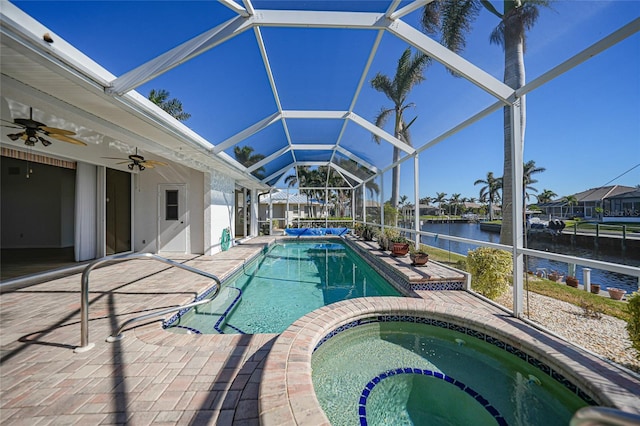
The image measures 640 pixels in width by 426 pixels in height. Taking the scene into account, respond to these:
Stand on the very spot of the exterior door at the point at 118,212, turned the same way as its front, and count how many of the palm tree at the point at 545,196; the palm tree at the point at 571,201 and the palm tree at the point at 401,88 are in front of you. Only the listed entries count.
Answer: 3

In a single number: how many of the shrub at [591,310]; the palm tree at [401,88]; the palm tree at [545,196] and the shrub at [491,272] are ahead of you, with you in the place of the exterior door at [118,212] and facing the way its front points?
4

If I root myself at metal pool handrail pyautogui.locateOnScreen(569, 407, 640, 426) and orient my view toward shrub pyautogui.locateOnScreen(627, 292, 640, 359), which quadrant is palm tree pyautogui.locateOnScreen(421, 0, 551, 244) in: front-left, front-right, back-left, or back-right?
front-left

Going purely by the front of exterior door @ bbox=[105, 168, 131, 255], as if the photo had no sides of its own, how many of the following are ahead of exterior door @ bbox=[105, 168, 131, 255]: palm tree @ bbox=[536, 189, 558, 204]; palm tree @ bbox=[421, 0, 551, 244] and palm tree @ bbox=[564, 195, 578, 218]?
3

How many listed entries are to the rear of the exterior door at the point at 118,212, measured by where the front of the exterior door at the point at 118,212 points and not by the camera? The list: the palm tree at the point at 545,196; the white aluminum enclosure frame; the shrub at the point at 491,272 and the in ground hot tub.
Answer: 0

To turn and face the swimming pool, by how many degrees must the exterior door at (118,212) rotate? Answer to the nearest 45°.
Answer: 0° — it already faces it

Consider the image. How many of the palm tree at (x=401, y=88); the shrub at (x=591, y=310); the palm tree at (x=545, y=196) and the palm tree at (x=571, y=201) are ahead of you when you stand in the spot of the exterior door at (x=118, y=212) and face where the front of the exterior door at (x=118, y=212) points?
4

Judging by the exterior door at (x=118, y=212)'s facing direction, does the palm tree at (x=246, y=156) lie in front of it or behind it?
behind

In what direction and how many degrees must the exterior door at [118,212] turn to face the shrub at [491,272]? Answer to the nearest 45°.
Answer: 0° — it already faces it

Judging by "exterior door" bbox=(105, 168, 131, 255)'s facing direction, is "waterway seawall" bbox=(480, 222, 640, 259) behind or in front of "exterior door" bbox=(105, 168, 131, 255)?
in front

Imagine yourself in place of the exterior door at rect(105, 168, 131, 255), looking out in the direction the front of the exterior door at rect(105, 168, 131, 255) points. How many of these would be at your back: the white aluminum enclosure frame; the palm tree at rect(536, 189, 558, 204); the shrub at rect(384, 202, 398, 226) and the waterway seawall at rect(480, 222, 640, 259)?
0

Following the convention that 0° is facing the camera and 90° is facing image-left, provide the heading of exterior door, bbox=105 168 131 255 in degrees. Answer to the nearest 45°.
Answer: approximately 315°

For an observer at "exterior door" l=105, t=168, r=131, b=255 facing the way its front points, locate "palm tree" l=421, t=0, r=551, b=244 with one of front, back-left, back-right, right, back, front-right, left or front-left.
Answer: front
